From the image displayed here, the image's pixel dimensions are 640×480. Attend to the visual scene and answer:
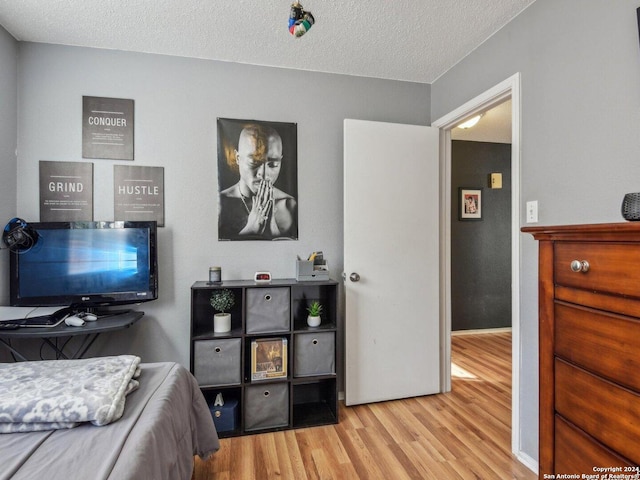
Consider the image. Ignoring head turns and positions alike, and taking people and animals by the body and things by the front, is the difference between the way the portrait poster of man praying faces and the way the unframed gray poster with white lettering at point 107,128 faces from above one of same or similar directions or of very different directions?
same or similar directions

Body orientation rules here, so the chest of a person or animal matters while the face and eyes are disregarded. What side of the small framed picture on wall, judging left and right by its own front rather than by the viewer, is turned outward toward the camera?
front

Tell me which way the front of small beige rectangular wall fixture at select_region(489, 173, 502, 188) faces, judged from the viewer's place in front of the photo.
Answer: facing the viewer and to the right of the viewer

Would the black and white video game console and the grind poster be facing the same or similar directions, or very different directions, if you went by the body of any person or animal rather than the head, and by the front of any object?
same or similar directions

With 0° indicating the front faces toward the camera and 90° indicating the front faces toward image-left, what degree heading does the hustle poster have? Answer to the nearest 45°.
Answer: approximately 0°

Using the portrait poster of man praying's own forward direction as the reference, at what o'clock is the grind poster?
The grind poster is roughly at 3 o'clock from the portrait poster of man praying.

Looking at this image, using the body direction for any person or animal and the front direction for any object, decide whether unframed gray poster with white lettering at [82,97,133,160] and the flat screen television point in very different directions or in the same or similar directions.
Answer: same or similar directions

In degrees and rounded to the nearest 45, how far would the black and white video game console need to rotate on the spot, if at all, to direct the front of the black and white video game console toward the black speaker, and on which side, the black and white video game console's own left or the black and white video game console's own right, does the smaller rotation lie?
approximately 45° to the black and white video game console's own left

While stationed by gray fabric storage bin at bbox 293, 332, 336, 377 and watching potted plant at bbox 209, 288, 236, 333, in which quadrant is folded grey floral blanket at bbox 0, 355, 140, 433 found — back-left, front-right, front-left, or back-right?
front-left

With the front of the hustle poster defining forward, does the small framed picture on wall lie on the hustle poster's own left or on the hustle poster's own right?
on the hustle poster's own left

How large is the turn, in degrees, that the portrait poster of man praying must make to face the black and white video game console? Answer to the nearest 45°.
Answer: approximately 90° to its right

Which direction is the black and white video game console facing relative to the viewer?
toward the camera

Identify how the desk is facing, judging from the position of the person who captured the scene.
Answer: facing the viewer
